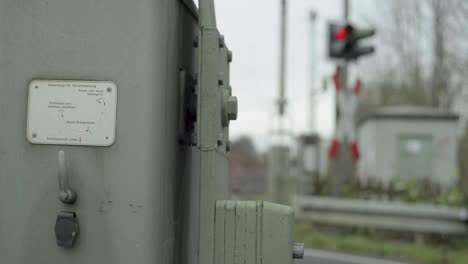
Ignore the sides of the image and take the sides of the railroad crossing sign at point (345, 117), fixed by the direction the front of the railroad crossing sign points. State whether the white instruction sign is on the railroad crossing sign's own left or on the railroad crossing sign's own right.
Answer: on the railroad crossing sign's own right

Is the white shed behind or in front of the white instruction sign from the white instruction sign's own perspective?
behind

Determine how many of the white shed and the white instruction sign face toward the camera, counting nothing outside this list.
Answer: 2

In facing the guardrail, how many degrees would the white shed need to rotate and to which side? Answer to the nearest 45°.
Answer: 0° — it already faces it

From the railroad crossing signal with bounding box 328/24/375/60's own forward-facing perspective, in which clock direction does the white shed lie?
The white shed is roughly at 8 o'clock from the railroad crossing signal.

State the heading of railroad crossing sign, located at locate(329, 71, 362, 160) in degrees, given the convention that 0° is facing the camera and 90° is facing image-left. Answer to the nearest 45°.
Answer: approximately 315°

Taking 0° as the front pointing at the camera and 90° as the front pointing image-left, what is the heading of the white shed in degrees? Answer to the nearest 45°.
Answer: approximately 0°

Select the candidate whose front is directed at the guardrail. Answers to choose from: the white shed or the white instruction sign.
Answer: the white shed

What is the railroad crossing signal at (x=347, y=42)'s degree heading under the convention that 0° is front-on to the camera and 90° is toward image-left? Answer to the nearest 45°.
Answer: approximately 315°
